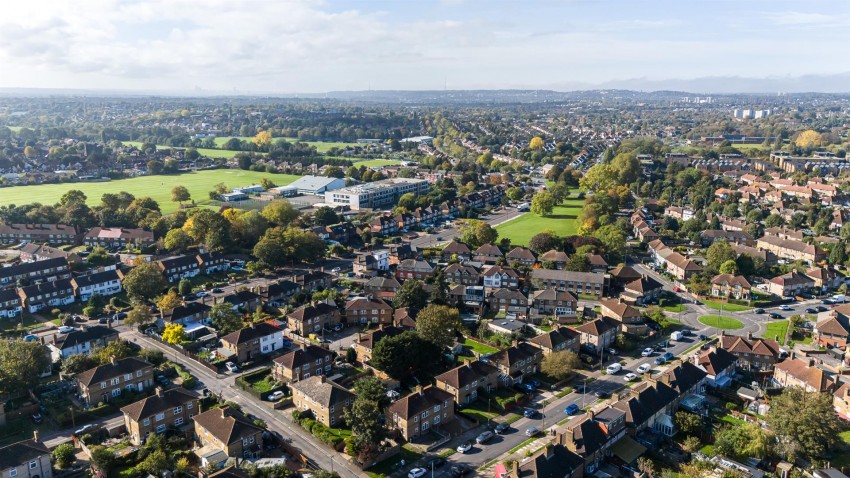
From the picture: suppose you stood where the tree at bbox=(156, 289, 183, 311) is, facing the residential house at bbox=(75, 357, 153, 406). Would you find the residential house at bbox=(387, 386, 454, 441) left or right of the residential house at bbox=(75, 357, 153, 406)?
left

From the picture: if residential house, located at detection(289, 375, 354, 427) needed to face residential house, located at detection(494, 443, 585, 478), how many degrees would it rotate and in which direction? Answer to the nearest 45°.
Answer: approximately 90° to its left

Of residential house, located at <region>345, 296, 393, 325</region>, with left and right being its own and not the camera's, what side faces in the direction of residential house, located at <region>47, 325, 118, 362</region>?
right

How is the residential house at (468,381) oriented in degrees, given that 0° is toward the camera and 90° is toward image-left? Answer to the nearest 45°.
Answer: approximately 315°

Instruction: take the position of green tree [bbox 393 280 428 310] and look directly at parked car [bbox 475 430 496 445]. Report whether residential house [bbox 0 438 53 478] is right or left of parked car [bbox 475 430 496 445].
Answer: right

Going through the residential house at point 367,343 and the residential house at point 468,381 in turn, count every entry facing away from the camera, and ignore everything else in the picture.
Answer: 0

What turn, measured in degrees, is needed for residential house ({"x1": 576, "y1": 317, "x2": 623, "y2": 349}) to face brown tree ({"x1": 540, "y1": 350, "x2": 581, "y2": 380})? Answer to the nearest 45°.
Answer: approximately 45° to its right

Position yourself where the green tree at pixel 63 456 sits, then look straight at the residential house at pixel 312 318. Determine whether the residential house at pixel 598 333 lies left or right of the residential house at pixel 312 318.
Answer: right

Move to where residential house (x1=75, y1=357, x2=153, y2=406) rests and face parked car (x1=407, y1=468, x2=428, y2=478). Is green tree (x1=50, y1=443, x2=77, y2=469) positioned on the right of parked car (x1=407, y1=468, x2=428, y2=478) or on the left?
right

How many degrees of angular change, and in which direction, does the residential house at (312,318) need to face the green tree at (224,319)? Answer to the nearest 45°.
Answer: approximately 135° to its right

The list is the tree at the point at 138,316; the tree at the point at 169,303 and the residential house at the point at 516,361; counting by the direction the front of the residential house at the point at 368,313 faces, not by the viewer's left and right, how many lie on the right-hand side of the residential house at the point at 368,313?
2

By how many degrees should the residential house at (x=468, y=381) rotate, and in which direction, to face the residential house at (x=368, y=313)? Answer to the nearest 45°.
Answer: approximately 180°

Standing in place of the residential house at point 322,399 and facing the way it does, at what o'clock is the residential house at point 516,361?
the residential house at point 516,361 is roughly at 7 o'clock from the residential house at point 322,399.

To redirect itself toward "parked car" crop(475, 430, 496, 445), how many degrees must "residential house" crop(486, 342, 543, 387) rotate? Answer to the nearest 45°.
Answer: approximately 45° to its right
